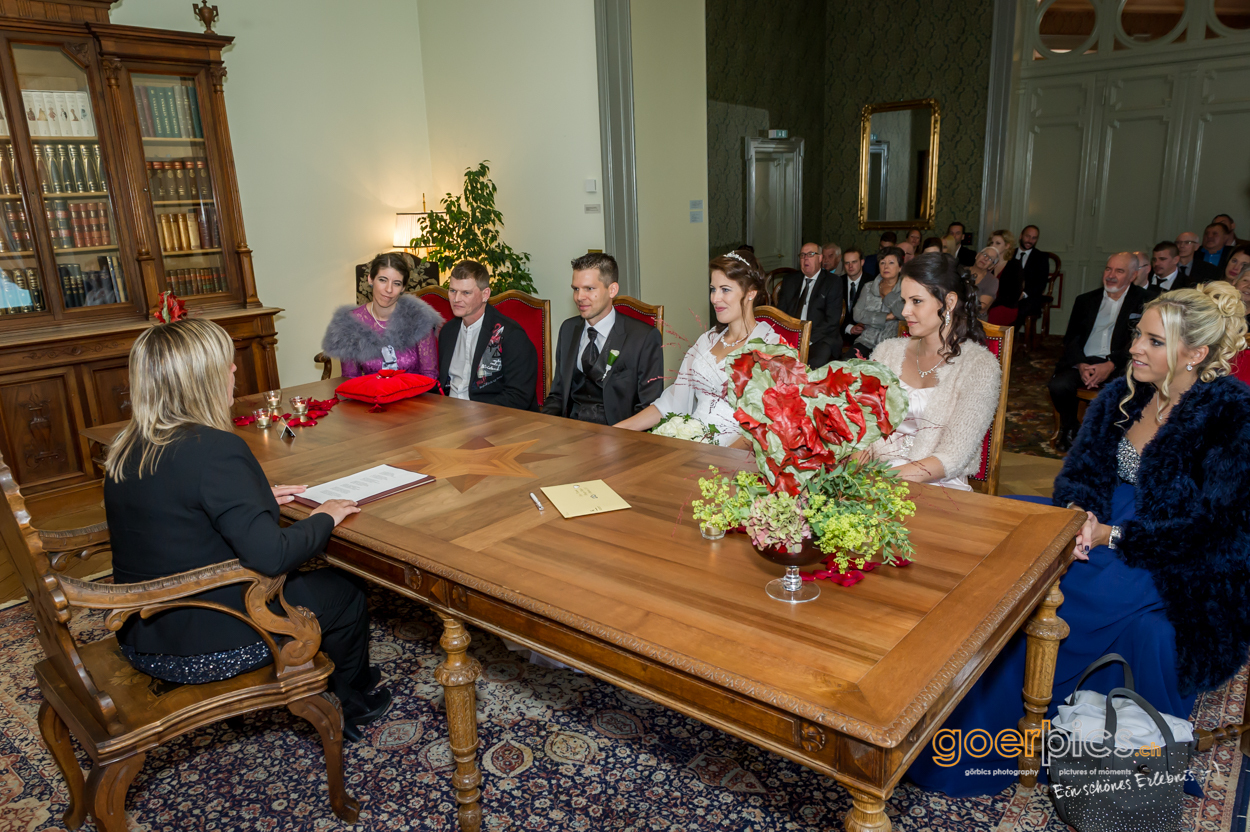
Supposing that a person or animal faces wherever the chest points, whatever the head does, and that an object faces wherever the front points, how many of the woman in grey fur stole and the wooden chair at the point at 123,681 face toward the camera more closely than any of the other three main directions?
1

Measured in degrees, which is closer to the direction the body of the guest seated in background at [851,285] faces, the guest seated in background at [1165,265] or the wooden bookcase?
the wooden bookcase

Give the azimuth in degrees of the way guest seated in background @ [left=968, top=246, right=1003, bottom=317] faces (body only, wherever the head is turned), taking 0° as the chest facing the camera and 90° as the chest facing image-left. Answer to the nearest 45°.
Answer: approximately 45°

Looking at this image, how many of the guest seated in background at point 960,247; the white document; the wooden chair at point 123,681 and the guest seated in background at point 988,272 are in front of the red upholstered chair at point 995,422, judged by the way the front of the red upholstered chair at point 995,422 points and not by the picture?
2

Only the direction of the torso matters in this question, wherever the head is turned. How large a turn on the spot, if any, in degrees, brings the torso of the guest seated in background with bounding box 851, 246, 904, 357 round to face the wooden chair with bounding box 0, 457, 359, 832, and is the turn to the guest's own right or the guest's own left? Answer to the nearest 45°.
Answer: approximately 45° to the guest's own left

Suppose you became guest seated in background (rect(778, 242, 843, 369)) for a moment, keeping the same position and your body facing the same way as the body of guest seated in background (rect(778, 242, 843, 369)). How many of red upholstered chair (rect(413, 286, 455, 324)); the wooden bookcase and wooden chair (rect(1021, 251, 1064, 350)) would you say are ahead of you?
2

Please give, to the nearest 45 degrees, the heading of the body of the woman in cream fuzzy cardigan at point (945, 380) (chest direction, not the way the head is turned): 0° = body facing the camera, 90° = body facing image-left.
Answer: approximately 45°

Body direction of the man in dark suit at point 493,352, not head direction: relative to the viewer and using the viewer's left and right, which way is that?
facing the viewer and to the left of the viewer

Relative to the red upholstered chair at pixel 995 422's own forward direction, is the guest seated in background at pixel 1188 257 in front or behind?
behind

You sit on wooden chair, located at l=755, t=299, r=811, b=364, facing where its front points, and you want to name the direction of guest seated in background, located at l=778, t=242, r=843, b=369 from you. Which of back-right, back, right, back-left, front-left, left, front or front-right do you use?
back-right

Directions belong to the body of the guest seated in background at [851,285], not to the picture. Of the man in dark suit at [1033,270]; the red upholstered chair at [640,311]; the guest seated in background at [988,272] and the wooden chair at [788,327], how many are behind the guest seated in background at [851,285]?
2

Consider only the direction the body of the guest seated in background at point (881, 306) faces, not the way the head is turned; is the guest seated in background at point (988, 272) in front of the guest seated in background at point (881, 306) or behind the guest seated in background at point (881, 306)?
behind

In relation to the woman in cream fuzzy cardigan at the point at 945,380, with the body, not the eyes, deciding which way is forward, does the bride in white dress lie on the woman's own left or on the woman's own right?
on the woman's own right

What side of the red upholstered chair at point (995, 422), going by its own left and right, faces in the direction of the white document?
front

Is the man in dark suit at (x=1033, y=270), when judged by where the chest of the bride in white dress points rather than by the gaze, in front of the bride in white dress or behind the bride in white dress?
behind

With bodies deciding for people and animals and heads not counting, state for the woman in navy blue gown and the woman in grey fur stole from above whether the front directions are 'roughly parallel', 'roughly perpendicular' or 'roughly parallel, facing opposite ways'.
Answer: roughly perpendicular
